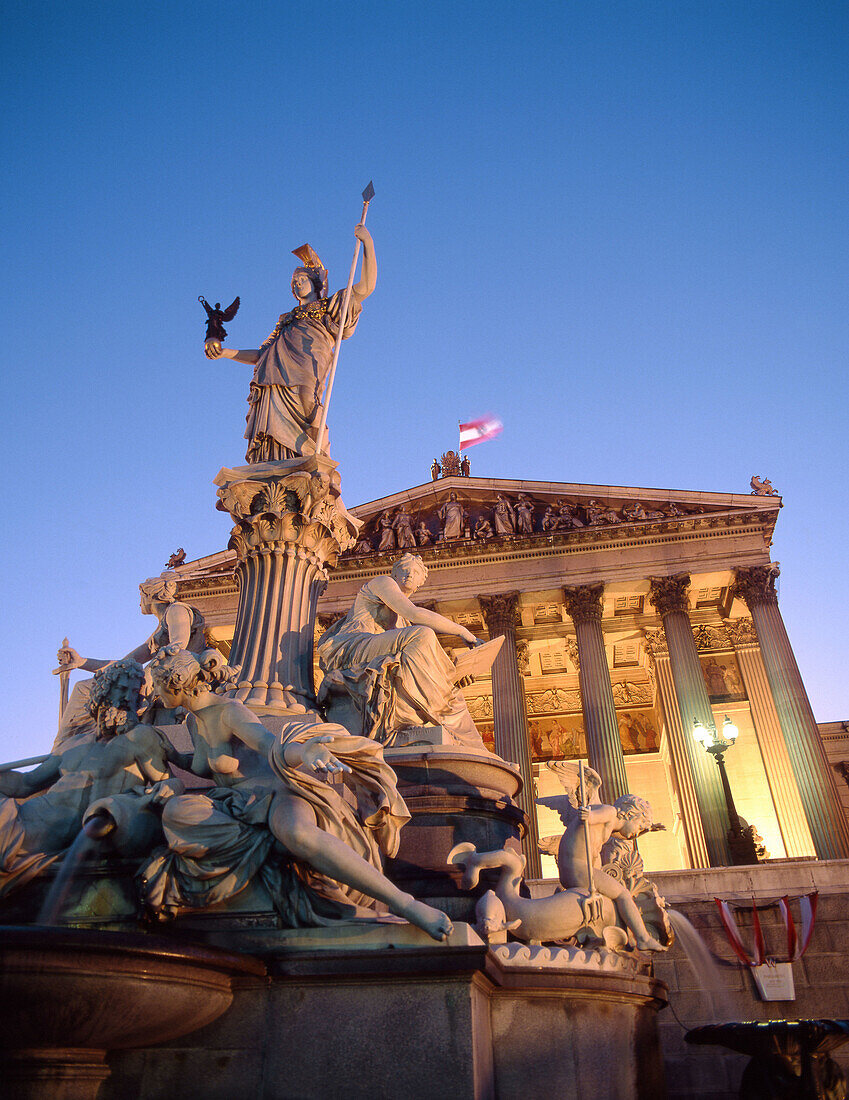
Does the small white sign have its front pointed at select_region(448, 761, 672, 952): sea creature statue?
yes

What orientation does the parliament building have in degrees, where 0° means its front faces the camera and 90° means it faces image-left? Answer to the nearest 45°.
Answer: approximately 45°

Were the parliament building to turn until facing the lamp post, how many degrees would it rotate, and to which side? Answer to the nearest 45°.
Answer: approximately 45° to its left

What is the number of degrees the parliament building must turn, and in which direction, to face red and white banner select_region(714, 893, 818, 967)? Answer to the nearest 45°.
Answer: approximately 45° to its left

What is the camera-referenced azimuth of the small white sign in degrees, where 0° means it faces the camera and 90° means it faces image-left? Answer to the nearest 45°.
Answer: approximately 0°
